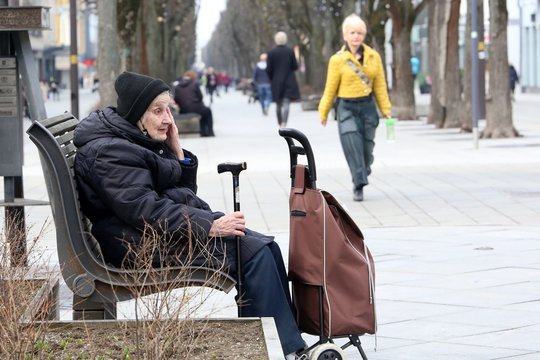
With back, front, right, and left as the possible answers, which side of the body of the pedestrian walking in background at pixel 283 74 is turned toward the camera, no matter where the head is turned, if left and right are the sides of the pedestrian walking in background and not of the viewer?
back

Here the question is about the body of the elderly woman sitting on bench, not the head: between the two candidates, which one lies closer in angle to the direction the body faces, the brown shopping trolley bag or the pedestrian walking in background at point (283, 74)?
the brown shopping trolley bag

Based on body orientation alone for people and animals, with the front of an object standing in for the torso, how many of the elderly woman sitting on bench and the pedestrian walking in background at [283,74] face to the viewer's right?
1

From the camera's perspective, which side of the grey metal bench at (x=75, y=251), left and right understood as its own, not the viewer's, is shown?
right

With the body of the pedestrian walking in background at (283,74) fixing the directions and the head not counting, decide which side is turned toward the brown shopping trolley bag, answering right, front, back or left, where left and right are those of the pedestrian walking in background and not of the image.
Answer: back

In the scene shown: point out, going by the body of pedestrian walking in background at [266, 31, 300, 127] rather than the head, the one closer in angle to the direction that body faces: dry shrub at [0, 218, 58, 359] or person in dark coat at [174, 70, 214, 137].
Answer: the person in dark coat

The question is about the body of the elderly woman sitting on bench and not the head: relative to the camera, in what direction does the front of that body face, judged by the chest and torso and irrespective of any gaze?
to the viewer's right

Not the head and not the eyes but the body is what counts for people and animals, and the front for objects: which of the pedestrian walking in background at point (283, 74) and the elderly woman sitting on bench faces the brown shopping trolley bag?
the elderly woman sitting on bench

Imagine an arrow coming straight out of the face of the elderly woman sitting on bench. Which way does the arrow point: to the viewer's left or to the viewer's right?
to the viewer's right

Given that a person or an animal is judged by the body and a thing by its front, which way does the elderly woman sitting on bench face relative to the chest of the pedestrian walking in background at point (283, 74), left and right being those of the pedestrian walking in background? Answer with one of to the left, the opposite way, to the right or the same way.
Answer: to the right

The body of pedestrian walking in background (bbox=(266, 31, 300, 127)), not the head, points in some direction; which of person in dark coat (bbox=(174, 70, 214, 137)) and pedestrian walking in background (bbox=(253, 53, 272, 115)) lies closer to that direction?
the pedestrian walking in background

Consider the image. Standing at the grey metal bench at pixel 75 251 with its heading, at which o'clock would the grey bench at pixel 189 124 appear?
the grey bench at pixel 189 124 is roughly at 9 o'clock from the grey metal bench at pixel 75 251.
